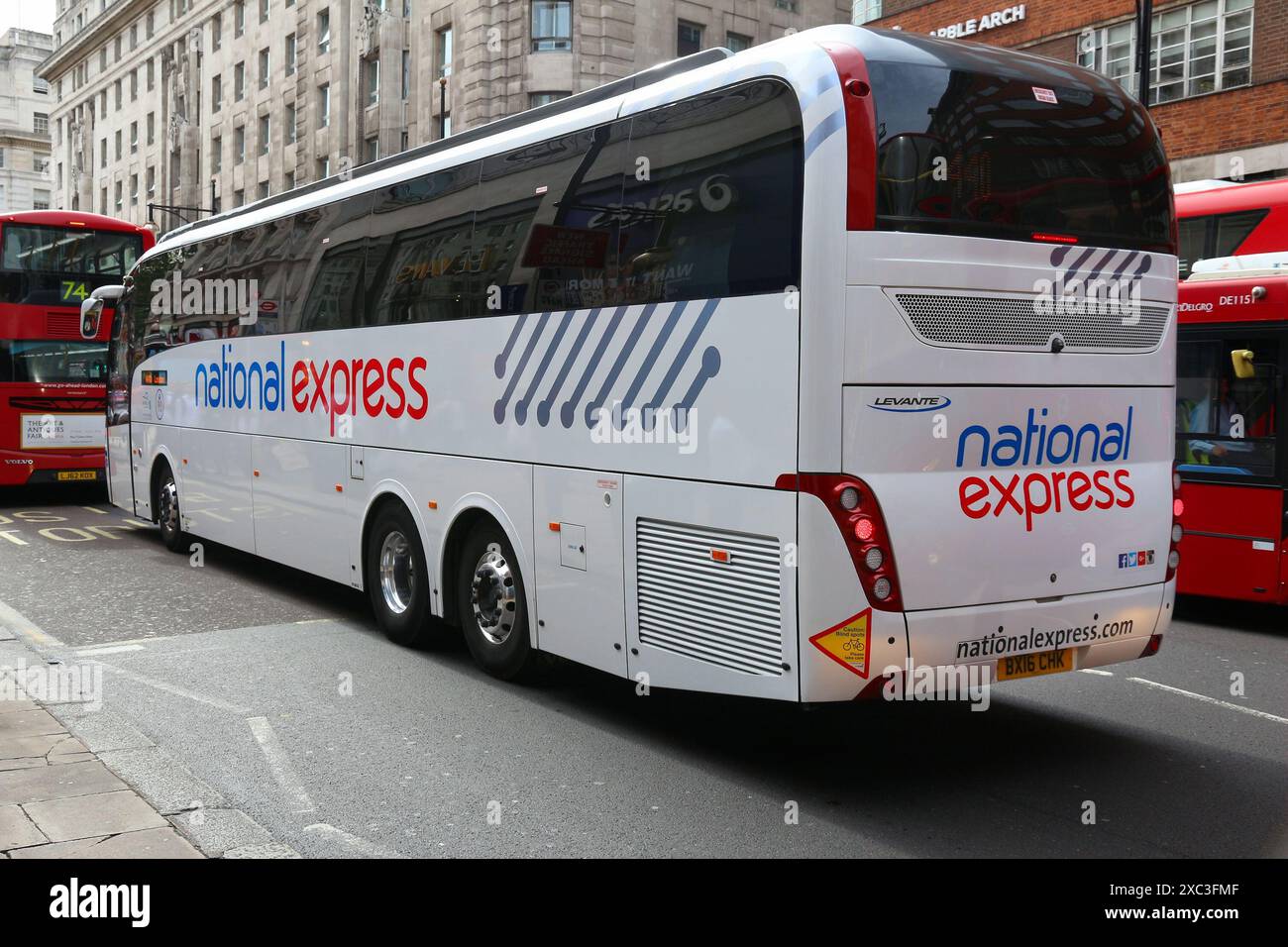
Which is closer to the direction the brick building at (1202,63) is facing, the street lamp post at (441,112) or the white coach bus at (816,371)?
the white coach bus

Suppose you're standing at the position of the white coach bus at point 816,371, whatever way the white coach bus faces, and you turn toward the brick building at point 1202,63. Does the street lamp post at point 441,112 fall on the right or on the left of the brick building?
left

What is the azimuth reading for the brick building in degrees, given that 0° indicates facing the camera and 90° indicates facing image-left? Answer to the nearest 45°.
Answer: approximately 45°

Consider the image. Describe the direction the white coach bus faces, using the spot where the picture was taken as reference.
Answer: facing away from the viewer and to the left of the viewer

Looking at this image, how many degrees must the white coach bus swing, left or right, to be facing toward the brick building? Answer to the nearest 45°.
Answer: approximately 90° to its right

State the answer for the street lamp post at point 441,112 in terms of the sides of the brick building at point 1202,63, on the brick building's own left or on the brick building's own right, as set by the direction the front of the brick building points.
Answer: on the brick building's own right

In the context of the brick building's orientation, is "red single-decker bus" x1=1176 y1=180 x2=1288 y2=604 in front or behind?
in front

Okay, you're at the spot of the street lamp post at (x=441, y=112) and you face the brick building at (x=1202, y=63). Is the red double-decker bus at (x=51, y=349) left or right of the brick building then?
right

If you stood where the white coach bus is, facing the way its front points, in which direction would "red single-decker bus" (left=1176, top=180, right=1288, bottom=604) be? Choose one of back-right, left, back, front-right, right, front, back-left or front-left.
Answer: right

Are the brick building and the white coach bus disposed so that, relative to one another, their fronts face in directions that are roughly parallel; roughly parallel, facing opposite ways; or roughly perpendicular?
roughly perpendicular
